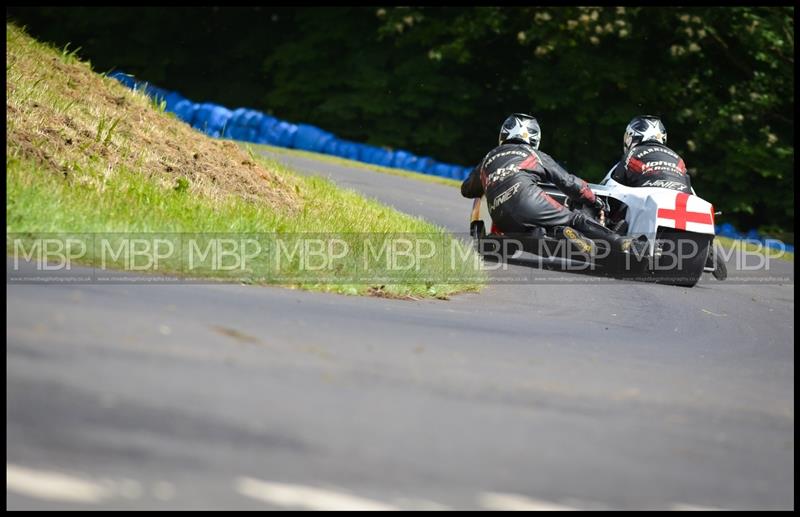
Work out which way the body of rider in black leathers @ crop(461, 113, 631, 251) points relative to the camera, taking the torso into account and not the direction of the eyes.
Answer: away from the camera

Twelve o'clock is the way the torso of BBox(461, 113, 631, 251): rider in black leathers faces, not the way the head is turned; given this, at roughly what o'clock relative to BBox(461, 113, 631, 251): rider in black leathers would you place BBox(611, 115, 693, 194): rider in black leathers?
BBox(611, 115, 693, 194): rider in black leathers is roughly at 2 o'clock from BBox(461, 113, 631, 251): rider in black leathers.
